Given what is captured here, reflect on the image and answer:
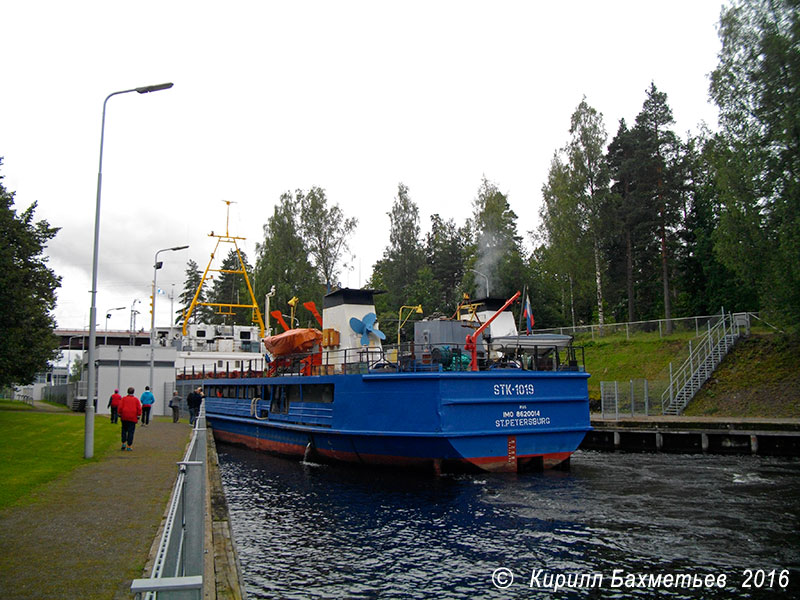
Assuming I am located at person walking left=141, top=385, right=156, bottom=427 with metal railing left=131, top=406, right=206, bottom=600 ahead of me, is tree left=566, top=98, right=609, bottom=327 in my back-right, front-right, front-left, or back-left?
back-left

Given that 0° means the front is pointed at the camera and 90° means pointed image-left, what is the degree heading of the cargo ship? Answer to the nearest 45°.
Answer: approximately 135°

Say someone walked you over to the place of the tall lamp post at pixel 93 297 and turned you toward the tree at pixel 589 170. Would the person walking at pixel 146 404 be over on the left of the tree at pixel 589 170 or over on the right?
left

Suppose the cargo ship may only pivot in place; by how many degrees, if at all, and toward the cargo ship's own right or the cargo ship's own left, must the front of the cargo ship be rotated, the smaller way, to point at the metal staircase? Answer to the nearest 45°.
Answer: approximately 90° to the cargo ship's own right

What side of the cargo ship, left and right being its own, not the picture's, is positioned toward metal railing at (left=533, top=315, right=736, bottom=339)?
right

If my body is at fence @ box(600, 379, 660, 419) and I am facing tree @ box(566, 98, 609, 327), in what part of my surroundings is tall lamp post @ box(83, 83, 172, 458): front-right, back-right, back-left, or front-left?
back-left

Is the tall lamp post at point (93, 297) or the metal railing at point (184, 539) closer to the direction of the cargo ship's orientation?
the tall lamp post

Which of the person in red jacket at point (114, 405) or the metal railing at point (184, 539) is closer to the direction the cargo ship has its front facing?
the person in red jacket
